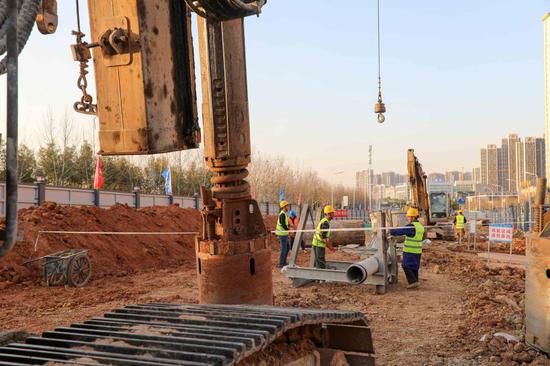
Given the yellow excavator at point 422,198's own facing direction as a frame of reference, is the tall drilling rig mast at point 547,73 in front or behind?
behind

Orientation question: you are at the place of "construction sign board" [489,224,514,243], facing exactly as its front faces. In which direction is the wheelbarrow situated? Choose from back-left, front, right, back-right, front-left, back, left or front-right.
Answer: front-right

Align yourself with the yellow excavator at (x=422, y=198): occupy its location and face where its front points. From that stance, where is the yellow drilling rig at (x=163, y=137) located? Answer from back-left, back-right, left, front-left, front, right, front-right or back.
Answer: front-left

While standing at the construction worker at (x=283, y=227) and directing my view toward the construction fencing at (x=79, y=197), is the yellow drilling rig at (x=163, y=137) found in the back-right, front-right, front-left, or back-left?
back-left
